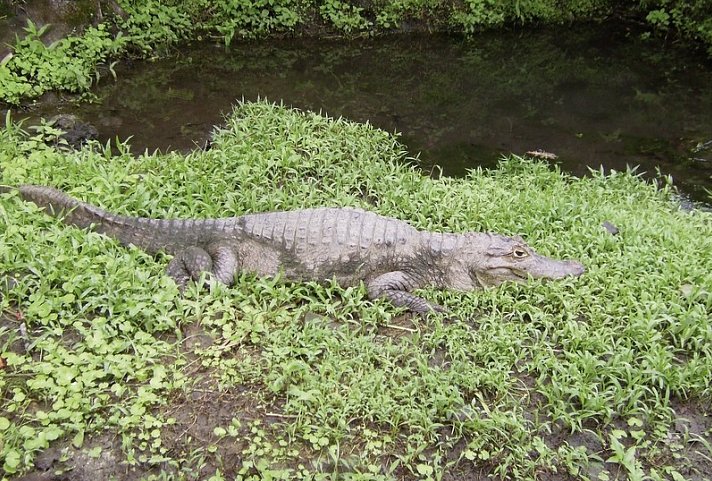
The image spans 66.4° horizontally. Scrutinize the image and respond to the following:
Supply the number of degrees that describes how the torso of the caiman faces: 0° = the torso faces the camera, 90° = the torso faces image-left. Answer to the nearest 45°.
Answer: approximately 270°

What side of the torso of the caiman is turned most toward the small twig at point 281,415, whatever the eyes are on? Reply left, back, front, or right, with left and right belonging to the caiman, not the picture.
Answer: right
